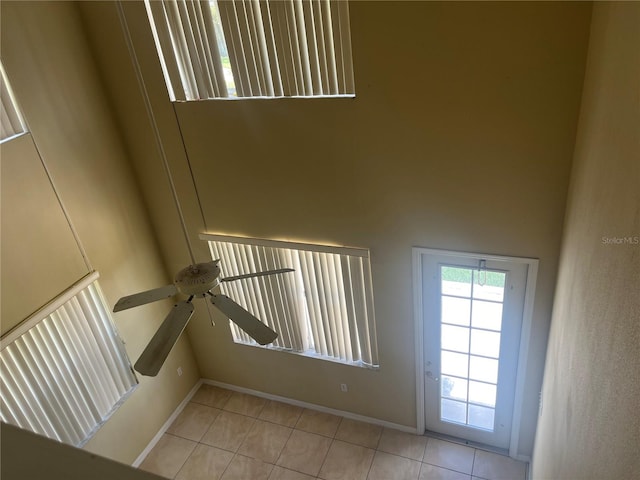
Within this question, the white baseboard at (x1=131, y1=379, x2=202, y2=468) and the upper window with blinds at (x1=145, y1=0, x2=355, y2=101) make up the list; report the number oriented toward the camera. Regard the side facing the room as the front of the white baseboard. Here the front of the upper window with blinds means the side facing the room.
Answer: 1

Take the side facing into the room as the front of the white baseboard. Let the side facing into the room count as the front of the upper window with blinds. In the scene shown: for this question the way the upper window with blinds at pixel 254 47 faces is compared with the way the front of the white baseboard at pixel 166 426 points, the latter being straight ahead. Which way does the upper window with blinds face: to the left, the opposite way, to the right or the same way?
to the right

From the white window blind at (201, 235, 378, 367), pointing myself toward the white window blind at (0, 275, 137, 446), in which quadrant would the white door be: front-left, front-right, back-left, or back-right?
back-left

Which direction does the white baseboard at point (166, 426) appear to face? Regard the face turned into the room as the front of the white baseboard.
to the viewer's right
